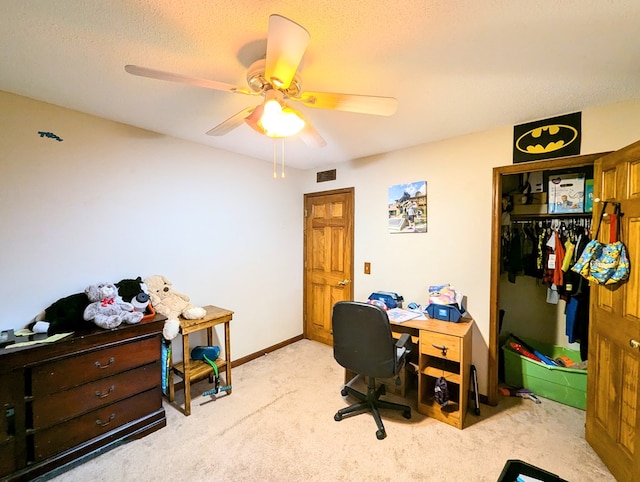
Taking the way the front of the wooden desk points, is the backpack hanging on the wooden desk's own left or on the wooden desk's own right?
on the wooden desk's own left

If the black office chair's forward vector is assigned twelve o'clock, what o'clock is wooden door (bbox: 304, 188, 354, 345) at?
The wooden door is roughly at 10 o'clock from the black office chair.

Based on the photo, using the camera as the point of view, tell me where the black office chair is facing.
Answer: facing away from the viewer and to the right of the viewer

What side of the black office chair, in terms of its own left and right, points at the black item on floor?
right

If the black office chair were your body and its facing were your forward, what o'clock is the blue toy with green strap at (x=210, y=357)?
The blue toy with green strap is roughly at 8 o'clock from the black office chair.

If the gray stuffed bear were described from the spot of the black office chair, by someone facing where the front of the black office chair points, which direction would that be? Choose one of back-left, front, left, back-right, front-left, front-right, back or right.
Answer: back-left

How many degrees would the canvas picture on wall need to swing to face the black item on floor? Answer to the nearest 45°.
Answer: approximately 45° to its left

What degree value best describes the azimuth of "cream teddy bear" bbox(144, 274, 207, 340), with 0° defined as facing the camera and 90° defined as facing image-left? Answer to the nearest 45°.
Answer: approximately 315°

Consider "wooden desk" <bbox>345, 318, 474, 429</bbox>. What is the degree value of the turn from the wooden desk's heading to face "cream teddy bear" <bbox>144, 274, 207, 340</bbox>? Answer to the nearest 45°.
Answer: approximately 45° to its right
